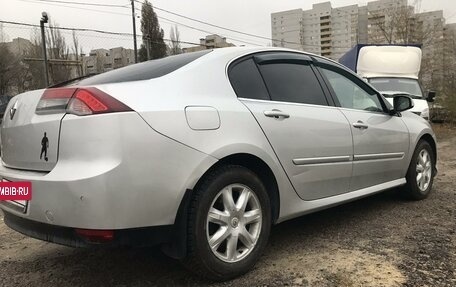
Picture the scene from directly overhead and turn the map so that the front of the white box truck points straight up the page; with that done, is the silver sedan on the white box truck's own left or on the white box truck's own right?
on the white box truck's own right

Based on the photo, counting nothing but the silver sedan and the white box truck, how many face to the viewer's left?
0

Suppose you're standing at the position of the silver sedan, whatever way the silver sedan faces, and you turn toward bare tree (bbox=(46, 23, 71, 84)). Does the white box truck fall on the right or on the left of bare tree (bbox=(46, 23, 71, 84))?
right

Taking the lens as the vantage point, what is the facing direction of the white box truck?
facing the viewer and to the right of the viewer

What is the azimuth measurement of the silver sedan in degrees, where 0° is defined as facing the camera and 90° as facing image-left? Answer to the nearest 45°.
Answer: approximately 225°

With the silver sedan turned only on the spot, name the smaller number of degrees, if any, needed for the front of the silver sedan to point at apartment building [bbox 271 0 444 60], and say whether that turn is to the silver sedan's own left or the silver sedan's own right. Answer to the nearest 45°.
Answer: approximately 45° to the silver sedan's own left

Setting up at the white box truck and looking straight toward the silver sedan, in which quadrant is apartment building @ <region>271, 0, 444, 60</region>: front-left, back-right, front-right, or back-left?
back-right

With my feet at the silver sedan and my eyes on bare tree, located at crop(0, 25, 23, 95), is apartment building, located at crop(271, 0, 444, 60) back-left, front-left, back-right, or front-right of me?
front-right

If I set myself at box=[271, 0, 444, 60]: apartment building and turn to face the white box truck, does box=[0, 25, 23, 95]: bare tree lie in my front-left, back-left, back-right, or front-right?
front-right

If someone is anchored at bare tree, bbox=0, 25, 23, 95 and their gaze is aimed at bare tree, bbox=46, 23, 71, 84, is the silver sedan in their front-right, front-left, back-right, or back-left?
front-right

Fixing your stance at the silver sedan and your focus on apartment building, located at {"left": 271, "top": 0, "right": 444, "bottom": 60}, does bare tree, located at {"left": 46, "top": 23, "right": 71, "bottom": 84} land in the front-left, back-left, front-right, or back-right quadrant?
front-left

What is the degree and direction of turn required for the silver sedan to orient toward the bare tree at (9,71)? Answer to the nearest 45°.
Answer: approximately 90° to its left

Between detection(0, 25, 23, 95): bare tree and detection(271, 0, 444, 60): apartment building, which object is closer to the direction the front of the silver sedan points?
the apartment building
